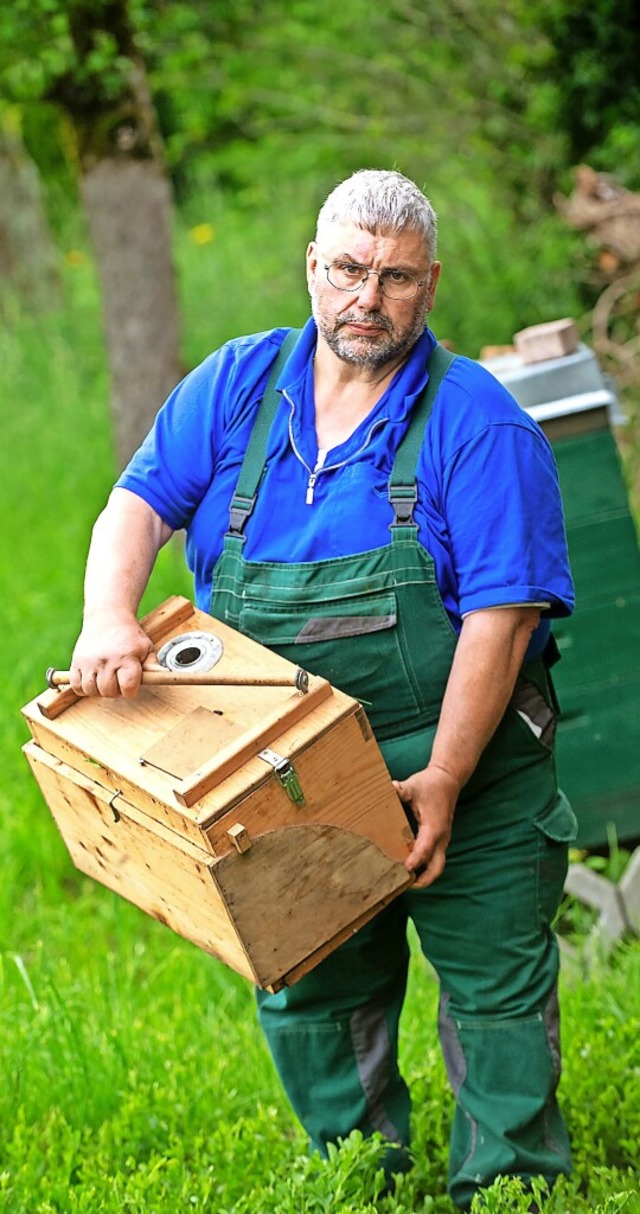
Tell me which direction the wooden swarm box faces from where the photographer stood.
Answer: facing the viewer and to the right of the viewer

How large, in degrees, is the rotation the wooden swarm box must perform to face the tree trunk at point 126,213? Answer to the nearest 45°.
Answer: approximately 135° to its left
